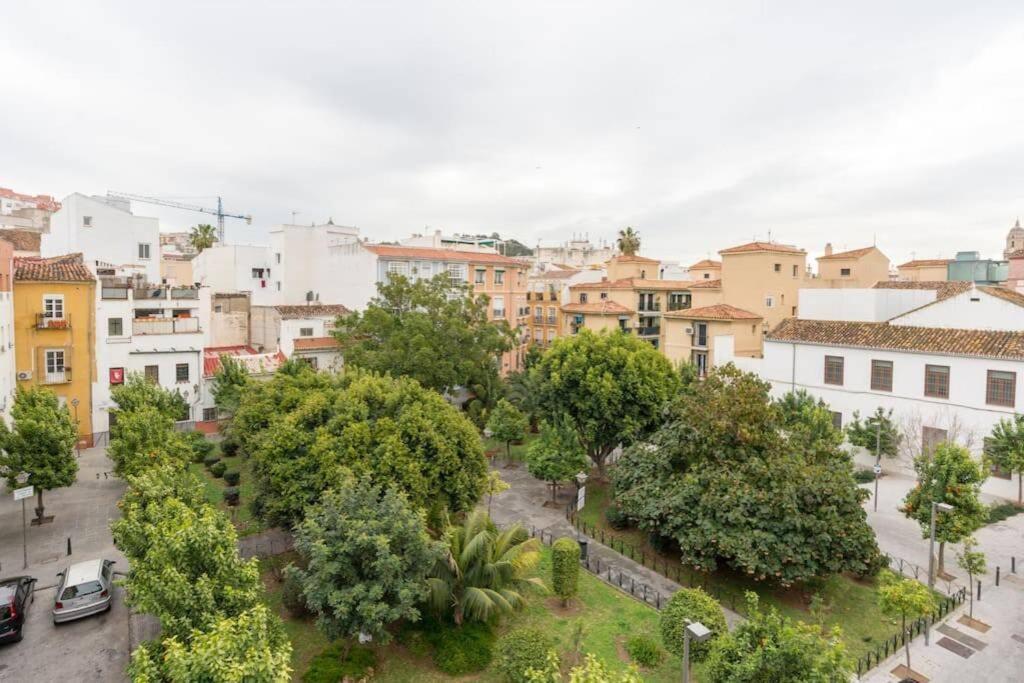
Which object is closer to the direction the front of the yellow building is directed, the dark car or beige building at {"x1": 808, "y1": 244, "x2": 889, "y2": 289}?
the dark car

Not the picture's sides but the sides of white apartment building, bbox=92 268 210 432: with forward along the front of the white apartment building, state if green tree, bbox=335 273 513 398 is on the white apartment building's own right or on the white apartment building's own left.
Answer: on the white apartment building's own left

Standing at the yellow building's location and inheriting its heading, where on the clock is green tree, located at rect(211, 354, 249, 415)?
The green tree is roughly at 10 o'clock from the yellow building.

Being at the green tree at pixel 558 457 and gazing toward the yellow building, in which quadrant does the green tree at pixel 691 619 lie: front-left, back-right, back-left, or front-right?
back-left

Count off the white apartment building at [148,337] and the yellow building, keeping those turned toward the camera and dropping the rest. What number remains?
2

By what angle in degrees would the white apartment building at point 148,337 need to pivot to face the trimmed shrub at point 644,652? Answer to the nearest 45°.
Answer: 0° — it already faces it

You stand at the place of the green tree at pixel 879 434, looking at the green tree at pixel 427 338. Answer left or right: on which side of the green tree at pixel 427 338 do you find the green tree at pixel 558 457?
left

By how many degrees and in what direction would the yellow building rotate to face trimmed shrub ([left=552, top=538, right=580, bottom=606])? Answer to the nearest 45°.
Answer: approximately 45° to its left

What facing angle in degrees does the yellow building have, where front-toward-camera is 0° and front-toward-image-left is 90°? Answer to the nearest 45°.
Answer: approximately 0°
